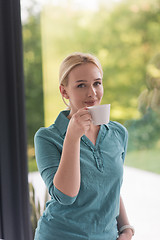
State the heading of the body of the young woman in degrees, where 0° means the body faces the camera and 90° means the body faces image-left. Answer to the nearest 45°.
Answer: approximately 315°

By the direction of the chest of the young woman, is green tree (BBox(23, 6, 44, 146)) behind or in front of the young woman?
behind
